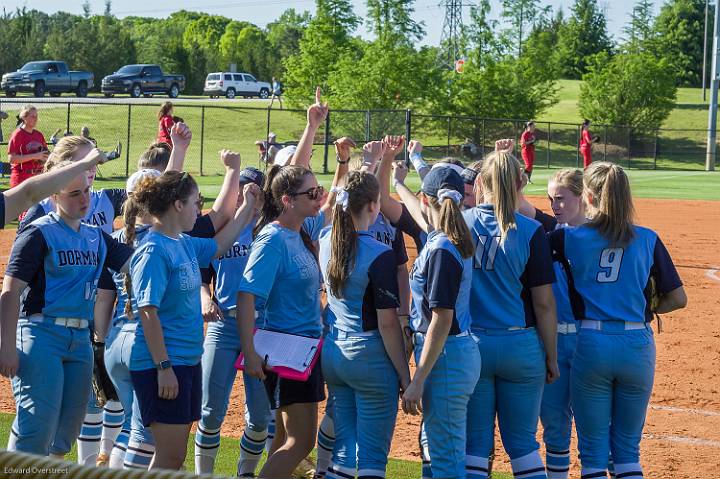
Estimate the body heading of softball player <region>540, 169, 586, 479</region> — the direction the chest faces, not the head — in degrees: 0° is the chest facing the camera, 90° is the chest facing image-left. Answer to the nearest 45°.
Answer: approximately 45°

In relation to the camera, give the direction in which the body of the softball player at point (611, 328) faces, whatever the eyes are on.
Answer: away from the camera

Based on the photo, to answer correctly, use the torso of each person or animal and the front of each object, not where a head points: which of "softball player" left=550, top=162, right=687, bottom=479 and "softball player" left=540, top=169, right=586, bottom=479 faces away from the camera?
"softball player" left=550, top=162, right=687, bottom=479

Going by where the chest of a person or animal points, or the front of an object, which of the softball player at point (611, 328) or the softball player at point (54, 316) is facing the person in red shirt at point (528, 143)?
the softball player at point (611, 328)

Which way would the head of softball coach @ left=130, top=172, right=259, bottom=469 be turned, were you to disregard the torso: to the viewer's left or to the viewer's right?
to the viewer's right

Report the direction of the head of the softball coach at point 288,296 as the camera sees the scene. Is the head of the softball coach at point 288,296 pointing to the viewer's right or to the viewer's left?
to the viewer's right

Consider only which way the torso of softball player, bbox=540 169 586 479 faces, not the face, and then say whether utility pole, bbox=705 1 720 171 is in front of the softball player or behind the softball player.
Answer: behind

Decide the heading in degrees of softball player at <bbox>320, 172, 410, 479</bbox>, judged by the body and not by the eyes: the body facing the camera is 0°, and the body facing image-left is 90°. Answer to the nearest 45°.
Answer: approximately 225°
